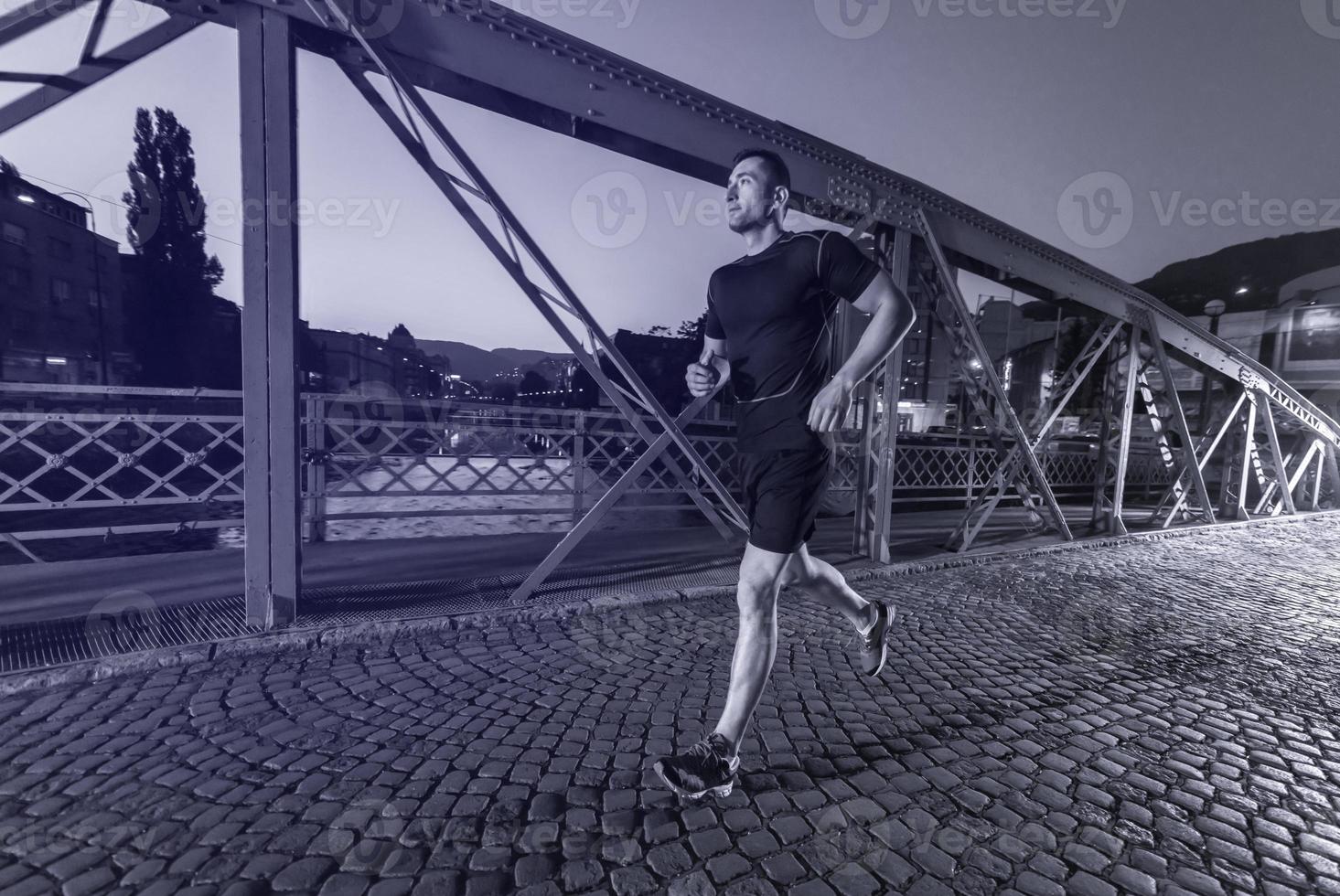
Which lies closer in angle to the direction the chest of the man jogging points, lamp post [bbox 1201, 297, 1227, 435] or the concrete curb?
the concrete curb

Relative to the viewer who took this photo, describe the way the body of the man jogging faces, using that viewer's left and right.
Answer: facing the viewer and to the left of the viewer

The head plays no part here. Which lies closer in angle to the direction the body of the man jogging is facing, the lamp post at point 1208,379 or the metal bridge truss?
the metal bridge truss

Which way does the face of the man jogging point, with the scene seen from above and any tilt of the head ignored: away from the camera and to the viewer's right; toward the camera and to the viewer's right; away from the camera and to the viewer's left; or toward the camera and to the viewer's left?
toward the camera and to the viewer's left

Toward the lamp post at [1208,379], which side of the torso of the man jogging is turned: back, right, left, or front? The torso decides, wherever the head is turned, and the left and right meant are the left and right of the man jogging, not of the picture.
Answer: back
